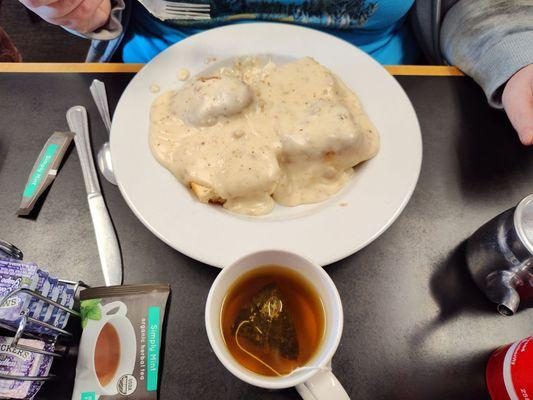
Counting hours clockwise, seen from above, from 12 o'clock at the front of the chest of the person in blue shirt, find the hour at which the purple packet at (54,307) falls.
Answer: The purple packet is roughly at 1 o'clock from the person in blue shirt.

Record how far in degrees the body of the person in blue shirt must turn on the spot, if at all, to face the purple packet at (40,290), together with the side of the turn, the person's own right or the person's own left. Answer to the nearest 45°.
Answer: approximately 45° to the person's own right

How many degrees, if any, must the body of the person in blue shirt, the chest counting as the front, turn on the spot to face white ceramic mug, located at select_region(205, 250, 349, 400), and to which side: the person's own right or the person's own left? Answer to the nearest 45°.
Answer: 0° — they already face it

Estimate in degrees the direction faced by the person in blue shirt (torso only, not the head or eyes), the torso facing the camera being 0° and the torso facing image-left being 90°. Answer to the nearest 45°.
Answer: approximately 0°

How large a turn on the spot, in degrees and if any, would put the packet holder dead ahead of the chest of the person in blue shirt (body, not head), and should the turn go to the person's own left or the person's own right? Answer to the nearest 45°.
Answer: approximately 45° to the person's own right
